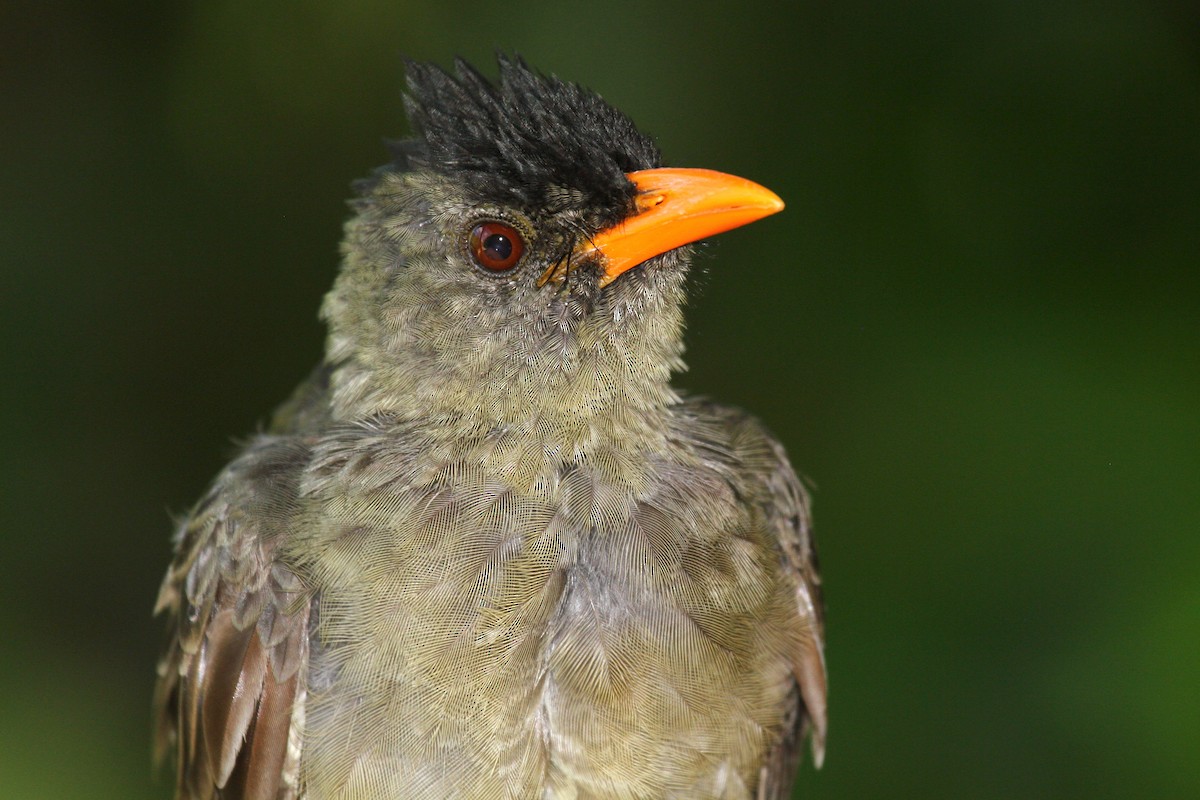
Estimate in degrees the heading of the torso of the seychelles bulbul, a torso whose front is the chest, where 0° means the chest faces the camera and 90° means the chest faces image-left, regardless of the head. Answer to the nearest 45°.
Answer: approximately 0°
